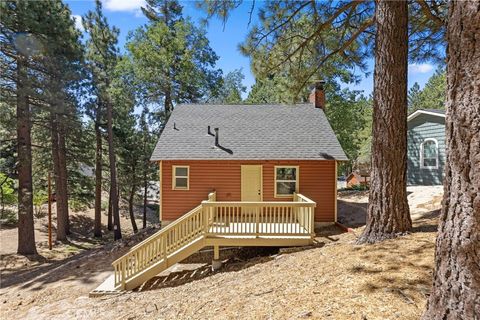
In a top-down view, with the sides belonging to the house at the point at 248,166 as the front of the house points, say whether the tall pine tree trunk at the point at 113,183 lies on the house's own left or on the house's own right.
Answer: on the house's own right

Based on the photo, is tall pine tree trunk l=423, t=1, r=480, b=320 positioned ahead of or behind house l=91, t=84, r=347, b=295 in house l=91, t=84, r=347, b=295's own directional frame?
ahead

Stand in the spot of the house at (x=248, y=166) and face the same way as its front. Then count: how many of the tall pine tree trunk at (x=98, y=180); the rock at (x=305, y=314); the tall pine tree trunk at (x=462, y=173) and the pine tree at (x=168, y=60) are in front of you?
2

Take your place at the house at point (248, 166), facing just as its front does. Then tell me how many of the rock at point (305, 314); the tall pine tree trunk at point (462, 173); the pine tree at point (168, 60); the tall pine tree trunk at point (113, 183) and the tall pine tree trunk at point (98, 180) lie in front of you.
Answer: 2

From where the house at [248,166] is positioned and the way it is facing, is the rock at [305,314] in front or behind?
in front

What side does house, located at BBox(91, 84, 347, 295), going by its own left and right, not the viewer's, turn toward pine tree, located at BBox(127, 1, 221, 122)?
back

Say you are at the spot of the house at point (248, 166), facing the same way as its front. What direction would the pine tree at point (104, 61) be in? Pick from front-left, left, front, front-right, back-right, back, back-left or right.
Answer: back-right

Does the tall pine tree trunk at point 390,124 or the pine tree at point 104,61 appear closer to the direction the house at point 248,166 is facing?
the tall pine tree trunk

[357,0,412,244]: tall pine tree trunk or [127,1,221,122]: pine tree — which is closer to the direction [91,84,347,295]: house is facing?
the tall pine tree trunk

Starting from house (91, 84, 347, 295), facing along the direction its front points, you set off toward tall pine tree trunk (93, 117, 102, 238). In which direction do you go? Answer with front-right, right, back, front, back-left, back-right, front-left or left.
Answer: back-right

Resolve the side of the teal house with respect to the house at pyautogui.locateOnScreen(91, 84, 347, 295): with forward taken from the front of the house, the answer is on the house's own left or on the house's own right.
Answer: on the house's own left

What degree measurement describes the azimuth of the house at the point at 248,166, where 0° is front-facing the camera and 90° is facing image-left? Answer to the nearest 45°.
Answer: approximately 0°

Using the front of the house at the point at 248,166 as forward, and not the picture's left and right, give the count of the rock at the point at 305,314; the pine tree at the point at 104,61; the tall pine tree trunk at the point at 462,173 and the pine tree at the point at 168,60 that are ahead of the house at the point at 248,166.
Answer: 2

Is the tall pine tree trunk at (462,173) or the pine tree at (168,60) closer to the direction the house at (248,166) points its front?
the tall pine tree trunk
